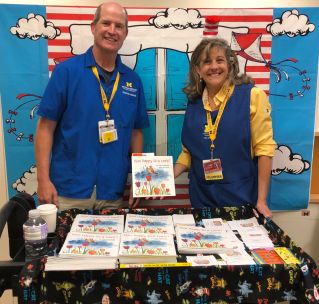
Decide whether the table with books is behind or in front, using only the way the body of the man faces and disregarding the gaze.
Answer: in front

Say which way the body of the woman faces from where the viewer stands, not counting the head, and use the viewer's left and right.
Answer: facing the viewer and to the left of the viewer

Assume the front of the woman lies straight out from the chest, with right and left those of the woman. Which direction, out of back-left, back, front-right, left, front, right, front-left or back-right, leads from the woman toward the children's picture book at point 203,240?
front-left

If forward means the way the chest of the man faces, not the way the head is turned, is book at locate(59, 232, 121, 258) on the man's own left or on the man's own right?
on the man's own right

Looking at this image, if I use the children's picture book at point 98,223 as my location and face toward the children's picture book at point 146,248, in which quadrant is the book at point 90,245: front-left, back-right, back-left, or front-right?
front-right

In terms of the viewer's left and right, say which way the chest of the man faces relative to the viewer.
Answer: facing the viewer and to the right of the viewer

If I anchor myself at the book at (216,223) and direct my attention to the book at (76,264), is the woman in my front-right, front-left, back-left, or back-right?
back-right

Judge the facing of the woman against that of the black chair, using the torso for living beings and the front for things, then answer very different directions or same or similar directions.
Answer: same or similar directions

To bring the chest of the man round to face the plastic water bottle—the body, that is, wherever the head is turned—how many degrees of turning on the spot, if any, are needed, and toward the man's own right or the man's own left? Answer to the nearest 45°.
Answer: approximately 45° to the man's own right

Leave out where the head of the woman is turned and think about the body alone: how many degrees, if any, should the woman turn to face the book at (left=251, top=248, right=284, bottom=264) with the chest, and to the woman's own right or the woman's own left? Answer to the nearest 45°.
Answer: approximately 45° to the woman's own left

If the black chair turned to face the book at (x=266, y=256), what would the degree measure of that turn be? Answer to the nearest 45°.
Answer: approximately 135° to its left
